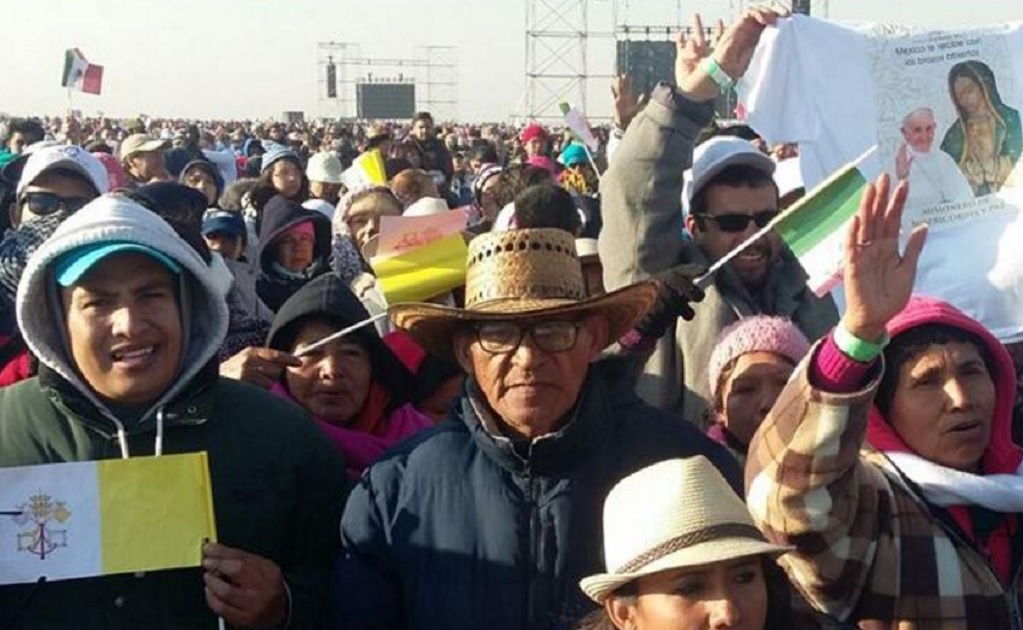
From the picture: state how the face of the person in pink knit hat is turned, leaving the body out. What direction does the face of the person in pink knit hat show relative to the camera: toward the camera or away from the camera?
toward the camera

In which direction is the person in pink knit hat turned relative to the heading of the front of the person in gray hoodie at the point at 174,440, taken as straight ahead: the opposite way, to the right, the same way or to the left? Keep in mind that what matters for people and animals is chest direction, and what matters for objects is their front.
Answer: the same way

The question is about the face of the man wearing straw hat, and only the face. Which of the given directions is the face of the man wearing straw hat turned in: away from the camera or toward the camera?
toward the camera

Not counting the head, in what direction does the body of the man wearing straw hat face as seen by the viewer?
toward the camera

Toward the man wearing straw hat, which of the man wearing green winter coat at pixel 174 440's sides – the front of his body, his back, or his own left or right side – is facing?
left

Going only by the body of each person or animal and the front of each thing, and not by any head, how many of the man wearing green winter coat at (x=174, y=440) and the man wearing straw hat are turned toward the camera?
2
